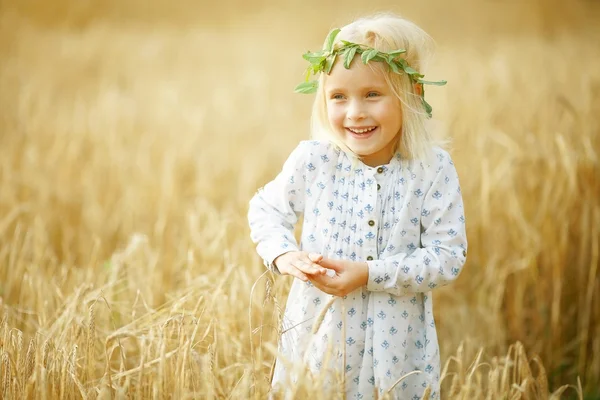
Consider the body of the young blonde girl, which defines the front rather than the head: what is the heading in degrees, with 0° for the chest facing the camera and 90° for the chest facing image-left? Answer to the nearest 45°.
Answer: approximately 0°

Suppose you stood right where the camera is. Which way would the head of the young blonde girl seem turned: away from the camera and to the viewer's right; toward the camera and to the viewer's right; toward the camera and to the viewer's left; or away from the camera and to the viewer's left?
toward the camera and to the viewer's left
